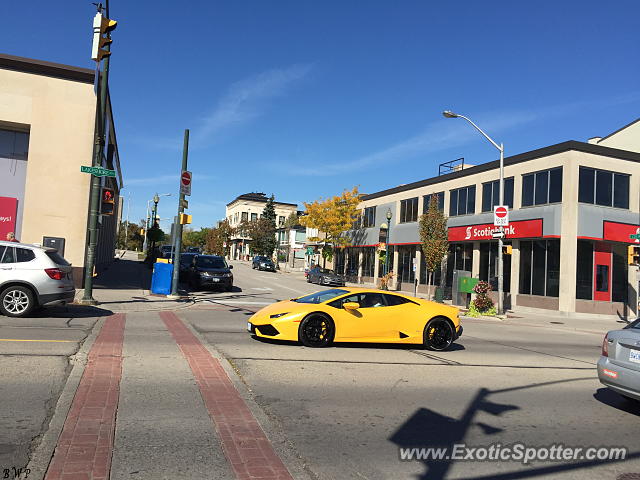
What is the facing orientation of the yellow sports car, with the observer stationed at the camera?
facing to the left of the viewer

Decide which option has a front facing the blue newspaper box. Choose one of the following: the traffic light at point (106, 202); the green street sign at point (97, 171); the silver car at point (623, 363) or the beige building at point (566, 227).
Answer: the beige building

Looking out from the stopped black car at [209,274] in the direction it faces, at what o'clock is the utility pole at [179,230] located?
The utility pole is roughly at 2 o'clock from the stopped black car.

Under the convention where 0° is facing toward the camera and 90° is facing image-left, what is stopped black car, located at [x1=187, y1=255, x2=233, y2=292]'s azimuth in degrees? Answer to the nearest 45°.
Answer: approximately 315°

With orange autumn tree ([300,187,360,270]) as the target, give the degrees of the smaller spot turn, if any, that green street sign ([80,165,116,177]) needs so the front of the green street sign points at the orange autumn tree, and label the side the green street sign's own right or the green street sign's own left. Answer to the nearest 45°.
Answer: approximately 135° to the green street sign's own left

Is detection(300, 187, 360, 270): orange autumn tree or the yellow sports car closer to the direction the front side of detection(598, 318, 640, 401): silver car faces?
the orange autumn tree

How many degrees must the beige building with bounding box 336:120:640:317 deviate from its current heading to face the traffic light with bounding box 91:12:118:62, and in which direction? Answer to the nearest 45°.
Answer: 0° — it already faces it

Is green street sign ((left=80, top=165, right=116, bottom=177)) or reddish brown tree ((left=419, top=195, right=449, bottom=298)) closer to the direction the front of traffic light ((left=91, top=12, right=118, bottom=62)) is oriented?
the reddish brown tree

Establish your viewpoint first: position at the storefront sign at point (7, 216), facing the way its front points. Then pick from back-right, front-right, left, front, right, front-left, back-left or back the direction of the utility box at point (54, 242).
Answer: front-left

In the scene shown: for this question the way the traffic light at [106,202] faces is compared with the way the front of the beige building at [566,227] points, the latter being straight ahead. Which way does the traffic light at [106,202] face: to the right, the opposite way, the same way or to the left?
to the left

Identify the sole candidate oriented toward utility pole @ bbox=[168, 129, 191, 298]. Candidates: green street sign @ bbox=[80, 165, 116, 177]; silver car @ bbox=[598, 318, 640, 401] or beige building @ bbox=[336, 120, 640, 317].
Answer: the beige building

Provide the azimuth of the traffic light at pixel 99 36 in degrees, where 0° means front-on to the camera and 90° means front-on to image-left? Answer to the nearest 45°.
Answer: approximately 270°
